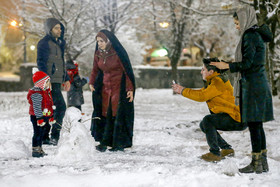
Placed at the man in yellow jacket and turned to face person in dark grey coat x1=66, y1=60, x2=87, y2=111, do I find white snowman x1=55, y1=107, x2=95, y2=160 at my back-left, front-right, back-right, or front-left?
front-left

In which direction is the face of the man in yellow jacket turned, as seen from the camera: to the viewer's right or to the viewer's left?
to the viewer's left

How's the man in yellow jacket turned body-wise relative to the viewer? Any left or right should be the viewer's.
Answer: facing to the left of the viewer

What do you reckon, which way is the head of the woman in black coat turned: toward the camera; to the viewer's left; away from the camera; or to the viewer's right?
to the viewer's left

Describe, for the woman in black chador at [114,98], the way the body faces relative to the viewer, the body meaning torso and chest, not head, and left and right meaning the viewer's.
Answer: facing the viewer and to the left of the viewer

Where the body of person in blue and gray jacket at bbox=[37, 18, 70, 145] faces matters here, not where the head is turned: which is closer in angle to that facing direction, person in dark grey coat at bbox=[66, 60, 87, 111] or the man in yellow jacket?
the man in yellow jacket

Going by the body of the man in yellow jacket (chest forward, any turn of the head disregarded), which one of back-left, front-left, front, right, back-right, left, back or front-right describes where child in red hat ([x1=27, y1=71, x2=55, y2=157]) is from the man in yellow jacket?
front

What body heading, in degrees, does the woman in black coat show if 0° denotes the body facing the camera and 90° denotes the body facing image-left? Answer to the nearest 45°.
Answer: approximately 90°

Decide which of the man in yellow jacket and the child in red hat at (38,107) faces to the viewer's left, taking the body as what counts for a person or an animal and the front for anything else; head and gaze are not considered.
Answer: the man in yellow jacket
